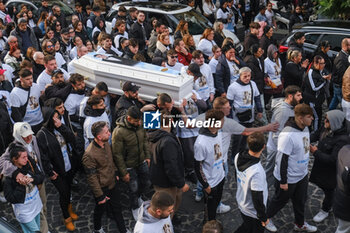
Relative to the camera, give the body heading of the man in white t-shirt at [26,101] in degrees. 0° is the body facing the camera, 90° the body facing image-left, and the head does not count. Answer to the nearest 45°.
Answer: approximately 315°

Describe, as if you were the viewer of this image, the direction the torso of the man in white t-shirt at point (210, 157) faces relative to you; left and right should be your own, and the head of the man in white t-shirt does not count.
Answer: facing the viewer and to the right of the viewer

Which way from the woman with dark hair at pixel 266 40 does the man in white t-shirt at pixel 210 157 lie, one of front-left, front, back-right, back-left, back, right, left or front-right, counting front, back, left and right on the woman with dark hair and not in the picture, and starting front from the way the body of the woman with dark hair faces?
front-right

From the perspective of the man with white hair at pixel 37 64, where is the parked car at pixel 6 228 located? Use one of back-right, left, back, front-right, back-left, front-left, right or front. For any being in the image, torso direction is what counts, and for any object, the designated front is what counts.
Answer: front-right

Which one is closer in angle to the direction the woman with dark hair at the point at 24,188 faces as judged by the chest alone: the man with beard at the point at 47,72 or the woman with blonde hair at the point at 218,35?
the woman with blonde hair

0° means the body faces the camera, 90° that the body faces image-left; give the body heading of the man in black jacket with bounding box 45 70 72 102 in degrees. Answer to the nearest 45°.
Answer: approximately 315°

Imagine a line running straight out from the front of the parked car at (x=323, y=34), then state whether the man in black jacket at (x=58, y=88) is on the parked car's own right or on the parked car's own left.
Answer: on the parked car's own right

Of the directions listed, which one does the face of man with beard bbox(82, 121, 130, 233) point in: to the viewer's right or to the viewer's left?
to the viewer's right

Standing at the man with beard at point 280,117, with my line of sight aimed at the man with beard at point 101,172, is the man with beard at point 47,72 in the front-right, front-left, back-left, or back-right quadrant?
front-right
